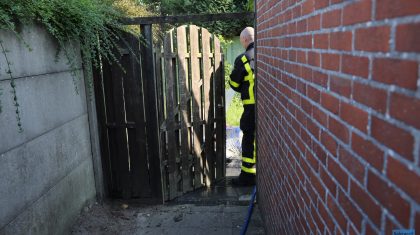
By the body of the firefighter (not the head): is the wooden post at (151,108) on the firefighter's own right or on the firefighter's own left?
on the firefighter's own left

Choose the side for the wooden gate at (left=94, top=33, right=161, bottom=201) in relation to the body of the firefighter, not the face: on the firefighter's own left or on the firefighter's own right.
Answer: on the firefighter's own left

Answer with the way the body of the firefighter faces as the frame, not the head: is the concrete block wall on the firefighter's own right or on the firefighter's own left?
on the firefighter's own left

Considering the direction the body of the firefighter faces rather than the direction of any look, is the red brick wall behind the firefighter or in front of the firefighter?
behind

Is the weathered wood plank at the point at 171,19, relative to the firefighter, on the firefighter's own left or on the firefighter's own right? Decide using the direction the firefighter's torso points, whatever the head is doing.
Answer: on the firefighter's own left

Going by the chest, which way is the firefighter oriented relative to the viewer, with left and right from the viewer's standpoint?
facing away from the viewer and to the left of the viewer

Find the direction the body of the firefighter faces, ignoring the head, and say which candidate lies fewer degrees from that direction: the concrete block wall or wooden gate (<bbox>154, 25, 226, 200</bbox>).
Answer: the wooden gate
